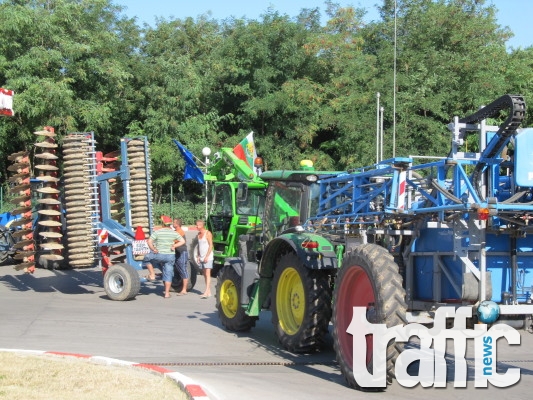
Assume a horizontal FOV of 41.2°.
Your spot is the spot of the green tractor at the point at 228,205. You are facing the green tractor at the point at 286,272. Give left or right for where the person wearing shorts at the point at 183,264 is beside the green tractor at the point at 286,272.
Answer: right

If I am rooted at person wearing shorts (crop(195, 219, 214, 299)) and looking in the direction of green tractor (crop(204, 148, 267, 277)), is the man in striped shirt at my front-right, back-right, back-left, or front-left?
back-left

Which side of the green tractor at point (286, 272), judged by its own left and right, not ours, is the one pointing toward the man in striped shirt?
front

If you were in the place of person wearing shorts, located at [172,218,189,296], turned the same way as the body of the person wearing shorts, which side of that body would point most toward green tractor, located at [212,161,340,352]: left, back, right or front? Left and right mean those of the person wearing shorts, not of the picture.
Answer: left

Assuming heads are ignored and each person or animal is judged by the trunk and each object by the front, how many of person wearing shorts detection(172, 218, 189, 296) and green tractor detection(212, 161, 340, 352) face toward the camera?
0

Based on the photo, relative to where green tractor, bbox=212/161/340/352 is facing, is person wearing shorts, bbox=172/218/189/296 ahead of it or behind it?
ahead

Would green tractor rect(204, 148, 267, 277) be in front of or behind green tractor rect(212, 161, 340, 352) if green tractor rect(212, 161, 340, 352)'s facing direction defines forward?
in front
